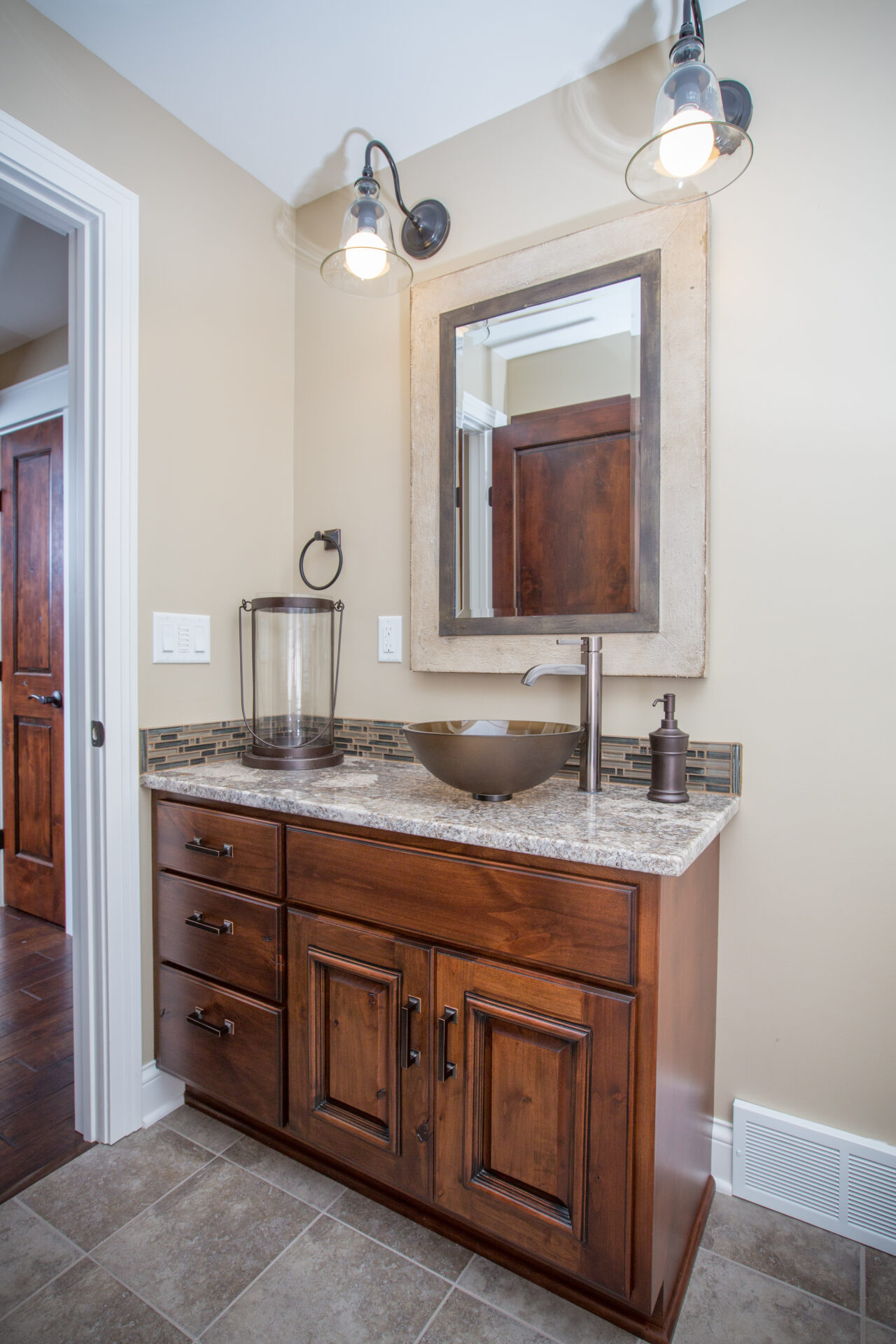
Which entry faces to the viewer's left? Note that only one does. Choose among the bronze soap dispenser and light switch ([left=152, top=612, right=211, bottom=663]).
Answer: the bronze soap dispenser

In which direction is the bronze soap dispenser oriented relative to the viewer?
to the viewer's left

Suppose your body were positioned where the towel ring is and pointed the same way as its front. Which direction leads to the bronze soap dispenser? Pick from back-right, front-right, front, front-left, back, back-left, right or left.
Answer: left

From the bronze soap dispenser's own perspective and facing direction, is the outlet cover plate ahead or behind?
ahead

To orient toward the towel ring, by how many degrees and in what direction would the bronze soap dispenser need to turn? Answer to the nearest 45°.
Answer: approximately 45° to its right

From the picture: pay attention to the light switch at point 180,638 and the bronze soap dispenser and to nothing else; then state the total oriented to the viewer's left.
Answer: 1

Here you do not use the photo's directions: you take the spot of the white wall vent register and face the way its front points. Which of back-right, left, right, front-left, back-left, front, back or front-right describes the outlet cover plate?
front-right

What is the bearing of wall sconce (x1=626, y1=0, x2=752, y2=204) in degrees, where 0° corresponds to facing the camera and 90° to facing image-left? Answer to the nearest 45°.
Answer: approximately 45°
